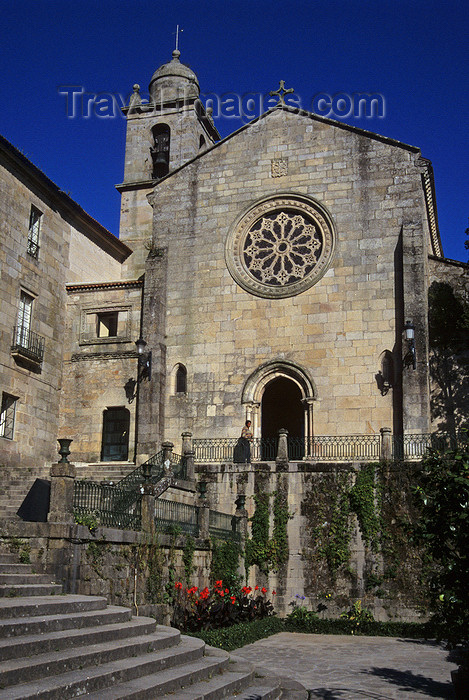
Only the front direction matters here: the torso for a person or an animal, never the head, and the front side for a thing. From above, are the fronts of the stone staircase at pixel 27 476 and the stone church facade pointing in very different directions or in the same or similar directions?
same or similar directions

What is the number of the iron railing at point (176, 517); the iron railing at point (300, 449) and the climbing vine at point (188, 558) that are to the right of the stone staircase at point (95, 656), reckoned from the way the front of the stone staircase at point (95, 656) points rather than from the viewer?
0

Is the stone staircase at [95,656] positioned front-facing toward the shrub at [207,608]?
no

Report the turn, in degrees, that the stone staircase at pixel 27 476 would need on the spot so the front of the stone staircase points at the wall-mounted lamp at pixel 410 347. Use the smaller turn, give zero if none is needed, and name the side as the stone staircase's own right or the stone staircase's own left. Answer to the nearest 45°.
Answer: approximately 90° to the stone staircase's own left

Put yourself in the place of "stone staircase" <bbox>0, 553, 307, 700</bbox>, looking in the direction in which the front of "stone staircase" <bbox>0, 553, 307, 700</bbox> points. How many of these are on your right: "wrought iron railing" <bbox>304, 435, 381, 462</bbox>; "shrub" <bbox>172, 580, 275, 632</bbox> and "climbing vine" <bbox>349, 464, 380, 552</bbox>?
0

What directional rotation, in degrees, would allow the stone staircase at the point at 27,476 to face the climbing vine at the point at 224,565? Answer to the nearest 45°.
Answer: approximately 45° to its left

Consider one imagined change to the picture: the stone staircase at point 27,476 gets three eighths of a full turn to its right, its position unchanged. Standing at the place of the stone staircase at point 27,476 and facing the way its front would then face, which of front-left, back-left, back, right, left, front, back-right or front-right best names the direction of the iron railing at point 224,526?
back

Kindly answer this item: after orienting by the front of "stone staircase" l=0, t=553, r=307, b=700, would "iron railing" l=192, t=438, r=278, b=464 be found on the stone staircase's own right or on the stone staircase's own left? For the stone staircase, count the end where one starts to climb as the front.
on the stone staircase's own left

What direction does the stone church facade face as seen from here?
toward the camera

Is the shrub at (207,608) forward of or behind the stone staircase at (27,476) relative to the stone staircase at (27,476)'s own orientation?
forward

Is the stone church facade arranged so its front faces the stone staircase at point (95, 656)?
yes

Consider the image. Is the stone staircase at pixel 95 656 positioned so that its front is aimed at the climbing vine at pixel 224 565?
no

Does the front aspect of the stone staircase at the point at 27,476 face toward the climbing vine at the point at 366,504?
no

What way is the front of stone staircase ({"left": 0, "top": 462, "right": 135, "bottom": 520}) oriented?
toward the camera

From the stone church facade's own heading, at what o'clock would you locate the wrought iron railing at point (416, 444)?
The wrought iron railing is roughly at 10 o'clock from the stone church facade.

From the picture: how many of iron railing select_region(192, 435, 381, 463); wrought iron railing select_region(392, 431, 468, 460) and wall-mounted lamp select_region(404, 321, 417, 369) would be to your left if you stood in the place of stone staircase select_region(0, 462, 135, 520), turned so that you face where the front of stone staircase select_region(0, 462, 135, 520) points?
3

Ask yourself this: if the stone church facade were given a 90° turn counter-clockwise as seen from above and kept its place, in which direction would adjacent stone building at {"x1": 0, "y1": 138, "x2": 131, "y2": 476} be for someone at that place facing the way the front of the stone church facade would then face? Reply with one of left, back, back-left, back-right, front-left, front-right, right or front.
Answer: back
